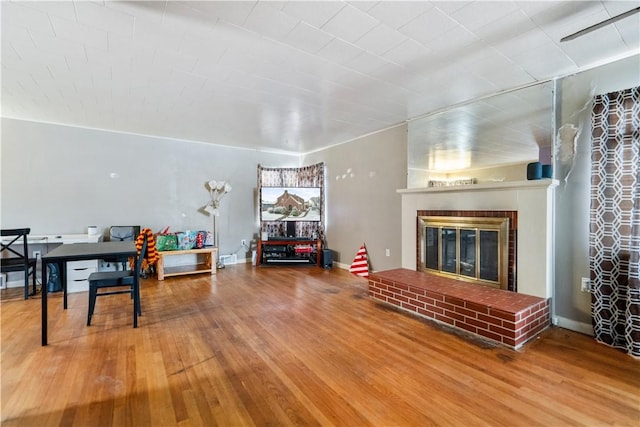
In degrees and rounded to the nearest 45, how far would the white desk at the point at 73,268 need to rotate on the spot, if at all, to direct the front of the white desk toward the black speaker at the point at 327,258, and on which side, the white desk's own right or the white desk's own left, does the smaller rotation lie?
approximately 90° to the white desk's own left

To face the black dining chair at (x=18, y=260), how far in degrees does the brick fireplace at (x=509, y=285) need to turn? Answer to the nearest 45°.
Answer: approximately 45° to its right

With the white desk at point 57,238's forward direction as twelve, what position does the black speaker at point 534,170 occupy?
The black speaker is roughly at 11 o'clock from the white desk.

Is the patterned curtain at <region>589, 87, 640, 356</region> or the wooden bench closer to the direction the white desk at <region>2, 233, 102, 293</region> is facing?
the patterned curtain

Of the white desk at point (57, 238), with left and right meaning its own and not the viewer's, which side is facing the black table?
front

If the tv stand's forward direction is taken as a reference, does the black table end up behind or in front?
in front

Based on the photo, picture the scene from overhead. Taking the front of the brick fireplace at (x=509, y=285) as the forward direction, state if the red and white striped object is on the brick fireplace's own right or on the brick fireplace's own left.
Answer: on the brick fireplace's own right

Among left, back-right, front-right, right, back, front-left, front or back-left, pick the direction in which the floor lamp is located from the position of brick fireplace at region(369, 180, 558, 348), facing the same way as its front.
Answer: front-right

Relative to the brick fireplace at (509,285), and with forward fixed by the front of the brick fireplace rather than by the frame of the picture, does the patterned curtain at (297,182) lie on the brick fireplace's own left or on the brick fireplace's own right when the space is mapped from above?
on the brick fireplace's own right

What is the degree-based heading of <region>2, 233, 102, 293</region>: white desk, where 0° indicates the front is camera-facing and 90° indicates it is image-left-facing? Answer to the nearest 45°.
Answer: approximately 0°

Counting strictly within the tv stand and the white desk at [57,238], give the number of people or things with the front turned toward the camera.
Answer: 2

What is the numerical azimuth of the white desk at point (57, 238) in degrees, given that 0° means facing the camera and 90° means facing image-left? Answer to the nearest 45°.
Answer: approximately 0°

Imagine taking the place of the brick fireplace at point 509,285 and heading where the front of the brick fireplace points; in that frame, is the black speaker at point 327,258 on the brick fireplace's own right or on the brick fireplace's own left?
on the brick fireplace's own right

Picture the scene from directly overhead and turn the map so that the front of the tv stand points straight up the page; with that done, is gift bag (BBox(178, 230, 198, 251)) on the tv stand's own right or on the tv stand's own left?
on the tv stand's own right

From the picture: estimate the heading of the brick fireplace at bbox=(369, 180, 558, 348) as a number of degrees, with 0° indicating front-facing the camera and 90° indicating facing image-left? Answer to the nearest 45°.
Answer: approximately 45°
